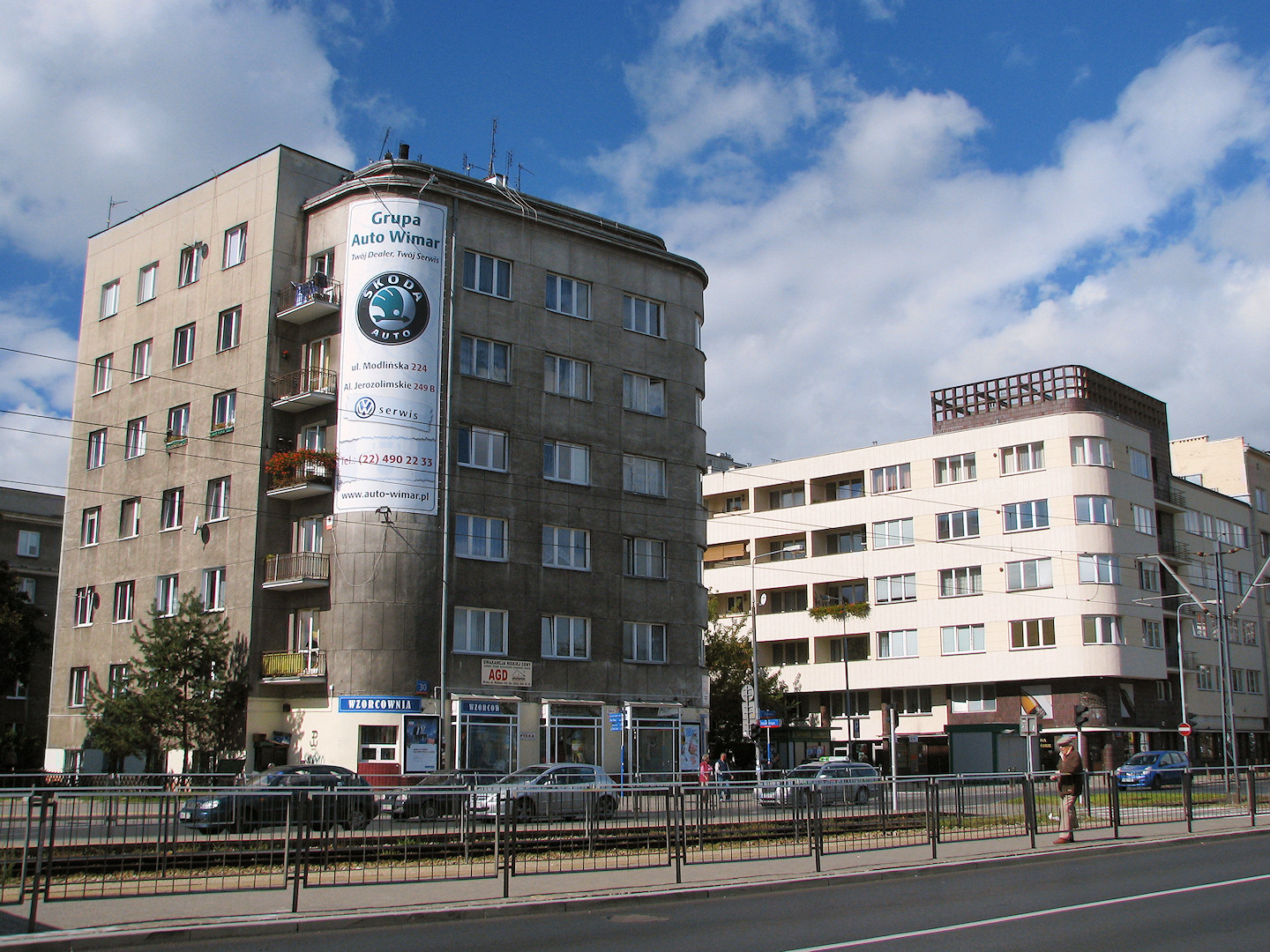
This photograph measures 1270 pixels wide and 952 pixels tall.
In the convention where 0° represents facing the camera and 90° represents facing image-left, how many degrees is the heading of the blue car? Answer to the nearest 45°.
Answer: approximately 45°

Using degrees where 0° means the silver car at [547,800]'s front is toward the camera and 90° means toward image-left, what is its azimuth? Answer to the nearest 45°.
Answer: approximately 45°

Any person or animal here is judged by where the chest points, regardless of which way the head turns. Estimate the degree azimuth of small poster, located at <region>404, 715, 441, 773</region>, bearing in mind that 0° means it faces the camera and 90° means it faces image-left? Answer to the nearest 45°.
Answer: approximately 0°

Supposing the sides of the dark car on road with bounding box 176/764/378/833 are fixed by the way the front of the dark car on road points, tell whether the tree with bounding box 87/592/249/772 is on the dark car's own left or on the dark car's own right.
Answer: on the dark car's own right

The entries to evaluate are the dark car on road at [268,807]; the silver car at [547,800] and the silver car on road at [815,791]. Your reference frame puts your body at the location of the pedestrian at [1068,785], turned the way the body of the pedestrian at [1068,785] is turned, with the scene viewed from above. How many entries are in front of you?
3

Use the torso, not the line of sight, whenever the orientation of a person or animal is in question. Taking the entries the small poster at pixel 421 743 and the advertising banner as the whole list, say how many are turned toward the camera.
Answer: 2

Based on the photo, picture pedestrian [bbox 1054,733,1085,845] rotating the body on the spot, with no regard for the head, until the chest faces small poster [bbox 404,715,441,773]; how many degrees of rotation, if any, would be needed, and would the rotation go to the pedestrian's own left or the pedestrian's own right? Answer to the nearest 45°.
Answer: approximately 90° to the pedestrian's own right

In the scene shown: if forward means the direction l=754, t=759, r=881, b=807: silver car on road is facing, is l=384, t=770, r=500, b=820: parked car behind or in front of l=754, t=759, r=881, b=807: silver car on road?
in front
